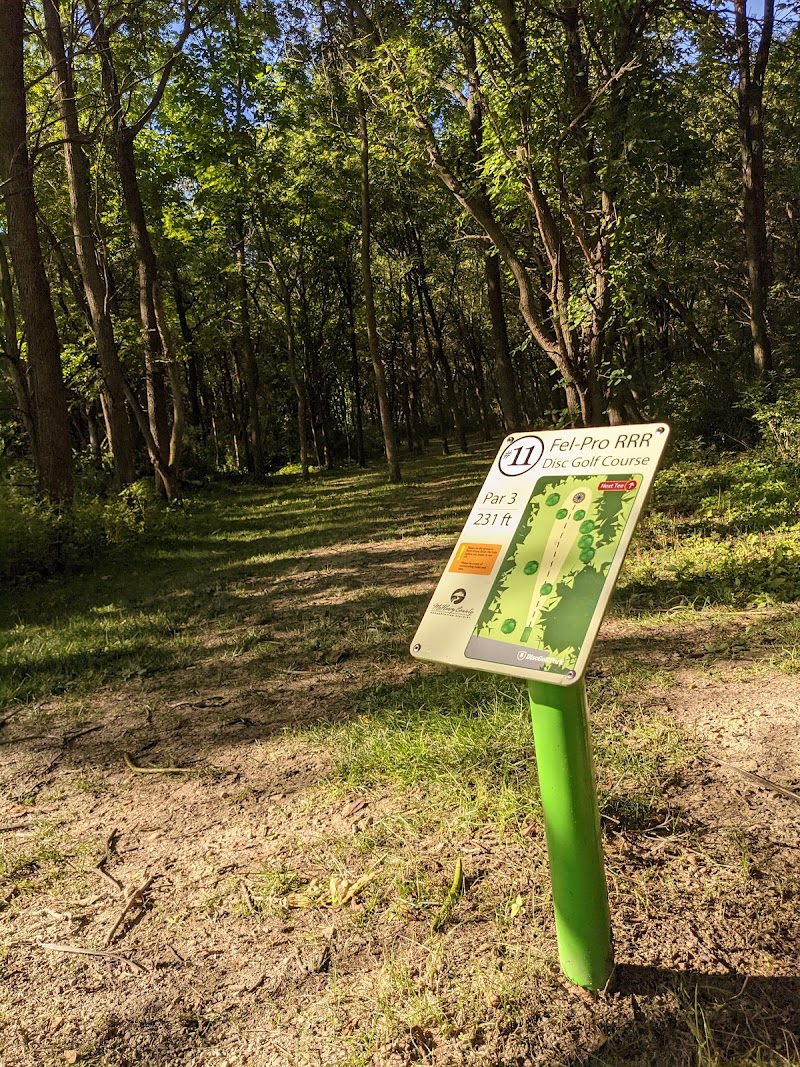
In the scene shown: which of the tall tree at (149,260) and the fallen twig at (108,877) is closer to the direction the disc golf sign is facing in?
the fallen twig

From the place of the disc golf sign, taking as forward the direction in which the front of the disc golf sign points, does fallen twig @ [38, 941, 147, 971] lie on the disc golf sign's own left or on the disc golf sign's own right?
on the disc golf sign's own right

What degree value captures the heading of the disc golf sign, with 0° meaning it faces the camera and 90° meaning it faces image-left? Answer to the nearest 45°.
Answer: approximately 45°

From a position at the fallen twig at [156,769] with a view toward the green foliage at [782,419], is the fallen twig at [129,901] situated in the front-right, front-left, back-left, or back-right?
back-right

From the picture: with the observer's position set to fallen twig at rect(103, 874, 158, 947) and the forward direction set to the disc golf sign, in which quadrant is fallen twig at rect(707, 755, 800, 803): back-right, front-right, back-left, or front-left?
front-left

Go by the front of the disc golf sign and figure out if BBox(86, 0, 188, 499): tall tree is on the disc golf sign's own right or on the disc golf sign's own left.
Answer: on the disc golf sign's own right

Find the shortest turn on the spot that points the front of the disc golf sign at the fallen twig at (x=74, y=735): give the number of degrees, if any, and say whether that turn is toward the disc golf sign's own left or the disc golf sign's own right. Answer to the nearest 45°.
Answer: approximately 90° to the disc golf sign's own right

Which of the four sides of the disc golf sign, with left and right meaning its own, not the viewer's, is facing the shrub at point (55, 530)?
right

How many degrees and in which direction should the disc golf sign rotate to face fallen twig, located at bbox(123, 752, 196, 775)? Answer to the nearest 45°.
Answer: approximately 90° to its right

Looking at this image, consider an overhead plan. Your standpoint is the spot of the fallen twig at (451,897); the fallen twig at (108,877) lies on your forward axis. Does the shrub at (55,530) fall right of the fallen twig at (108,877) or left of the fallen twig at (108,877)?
right

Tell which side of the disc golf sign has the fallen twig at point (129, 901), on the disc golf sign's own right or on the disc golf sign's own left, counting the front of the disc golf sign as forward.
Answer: on the disc golf sign's own right
